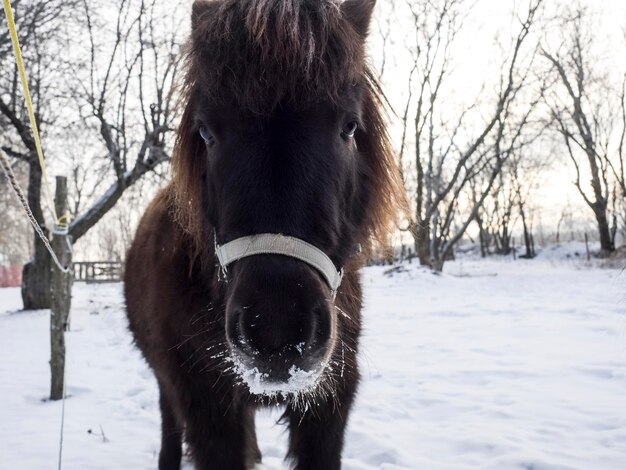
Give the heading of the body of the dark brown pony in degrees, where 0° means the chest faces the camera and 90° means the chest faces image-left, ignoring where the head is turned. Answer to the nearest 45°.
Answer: approximately 0°

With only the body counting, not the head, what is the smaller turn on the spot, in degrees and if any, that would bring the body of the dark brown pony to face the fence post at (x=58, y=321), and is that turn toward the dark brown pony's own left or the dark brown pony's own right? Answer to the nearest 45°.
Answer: approximately 135° to the dark brown pony's own right

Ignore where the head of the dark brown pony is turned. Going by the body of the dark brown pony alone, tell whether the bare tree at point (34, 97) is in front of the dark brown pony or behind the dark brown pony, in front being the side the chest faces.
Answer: behind
